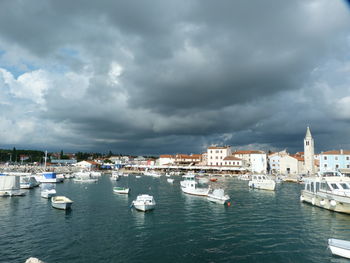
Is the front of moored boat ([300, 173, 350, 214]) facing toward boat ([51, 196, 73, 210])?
no

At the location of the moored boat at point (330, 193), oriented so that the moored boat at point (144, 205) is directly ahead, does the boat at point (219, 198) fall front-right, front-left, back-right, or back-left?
front-right

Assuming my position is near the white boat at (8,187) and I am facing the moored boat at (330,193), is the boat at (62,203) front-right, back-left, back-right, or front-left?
front-right

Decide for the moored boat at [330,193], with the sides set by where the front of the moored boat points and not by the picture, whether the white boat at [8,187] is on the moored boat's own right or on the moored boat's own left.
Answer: on the moored boat's own right

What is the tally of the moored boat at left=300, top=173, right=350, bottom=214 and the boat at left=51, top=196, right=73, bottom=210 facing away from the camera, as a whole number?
0
